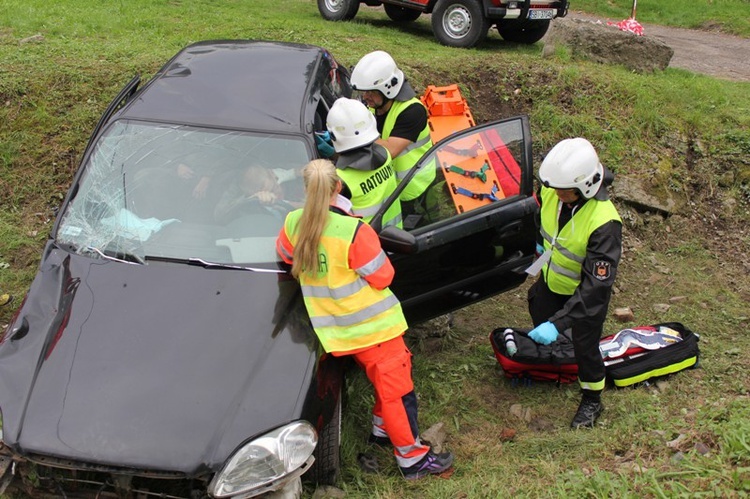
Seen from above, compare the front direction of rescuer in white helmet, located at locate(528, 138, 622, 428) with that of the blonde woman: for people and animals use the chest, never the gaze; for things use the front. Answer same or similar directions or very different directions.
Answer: very different directions

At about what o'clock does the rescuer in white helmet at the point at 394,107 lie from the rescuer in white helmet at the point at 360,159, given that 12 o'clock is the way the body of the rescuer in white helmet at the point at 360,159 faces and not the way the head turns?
the rescuer in white helmet at the point at 394,107 is roughly at 2 o'clock from the rescuer in white helmet at the point at 360,159.

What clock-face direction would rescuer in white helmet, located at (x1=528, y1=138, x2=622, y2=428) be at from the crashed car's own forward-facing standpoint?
The rescuer in white helmet is roughly at 9 o'clock from the crashed car.

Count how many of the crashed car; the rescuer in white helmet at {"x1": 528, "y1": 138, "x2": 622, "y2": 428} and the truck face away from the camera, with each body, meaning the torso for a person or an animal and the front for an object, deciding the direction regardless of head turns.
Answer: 0

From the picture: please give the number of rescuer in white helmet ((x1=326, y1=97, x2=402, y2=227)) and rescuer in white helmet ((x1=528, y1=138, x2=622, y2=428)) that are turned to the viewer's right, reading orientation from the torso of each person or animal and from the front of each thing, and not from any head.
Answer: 0

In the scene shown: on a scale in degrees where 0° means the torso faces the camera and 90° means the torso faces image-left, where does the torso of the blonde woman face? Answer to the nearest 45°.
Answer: approximately 225°

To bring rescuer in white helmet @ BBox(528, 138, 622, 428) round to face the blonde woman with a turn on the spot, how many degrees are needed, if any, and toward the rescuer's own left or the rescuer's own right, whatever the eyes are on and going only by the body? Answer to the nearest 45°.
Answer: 0° — they already face them

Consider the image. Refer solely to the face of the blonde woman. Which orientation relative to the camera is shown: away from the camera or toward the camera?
away from the camera

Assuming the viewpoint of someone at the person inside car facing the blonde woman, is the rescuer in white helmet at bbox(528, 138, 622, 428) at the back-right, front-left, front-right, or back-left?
front-left

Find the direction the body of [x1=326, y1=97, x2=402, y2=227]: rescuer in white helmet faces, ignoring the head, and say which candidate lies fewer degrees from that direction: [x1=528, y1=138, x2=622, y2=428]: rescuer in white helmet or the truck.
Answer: the truck

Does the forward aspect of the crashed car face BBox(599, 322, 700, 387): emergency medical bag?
no

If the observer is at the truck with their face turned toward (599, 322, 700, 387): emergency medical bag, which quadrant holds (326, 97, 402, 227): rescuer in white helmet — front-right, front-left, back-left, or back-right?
front-right

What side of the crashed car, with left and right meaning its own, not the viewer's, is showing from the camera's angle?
front

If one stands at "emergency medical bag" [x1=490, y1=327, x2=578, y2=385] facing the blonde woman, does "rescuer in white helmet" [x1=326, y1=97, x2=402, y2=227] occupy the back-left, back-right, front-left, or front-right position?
front-right

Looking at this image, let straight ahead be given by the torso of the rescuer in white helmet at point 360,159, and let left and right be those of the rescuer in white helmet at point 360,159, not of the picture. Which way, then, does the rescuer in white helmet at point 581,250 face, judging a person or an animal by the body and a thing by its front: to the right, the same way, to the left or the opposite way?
to the left
